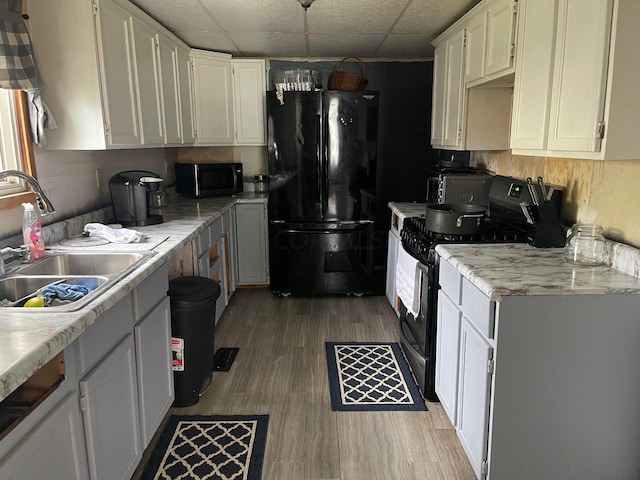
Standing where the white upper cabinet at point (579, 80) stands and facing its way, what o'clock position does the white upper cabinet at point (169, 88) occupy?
the white upper cabinet at point (169, 88) is roughly at 2 o'clock from the white upper cabinet at point (579, 80).

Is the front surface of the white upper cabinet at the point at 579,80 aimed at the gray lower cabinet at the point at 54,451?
yes

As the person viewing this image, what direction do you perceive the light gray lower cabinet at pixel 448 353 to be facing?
facing to the left of the viewer

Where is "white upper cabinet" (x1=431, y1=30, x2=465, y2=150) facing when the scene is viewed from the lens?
facing to the left of the viewer

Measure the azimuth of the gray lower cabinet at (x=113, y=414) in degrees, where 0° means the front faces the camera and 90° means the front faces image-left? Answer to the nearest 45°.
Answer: approximately 270°

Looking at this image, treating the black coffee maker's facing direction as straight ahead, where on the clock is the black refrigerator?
The black refrigerator is roughly at 11 o'clock from the black coffee maker.

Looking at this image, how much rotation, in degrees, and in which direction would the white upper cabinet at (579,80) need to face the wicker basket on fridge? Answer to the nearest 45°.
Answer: approximately 90° to its right

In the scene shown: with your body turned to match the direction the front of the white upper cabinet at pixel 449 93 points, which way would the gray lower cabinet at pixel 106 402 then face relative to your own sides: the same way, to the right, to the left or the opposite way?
the opposite way

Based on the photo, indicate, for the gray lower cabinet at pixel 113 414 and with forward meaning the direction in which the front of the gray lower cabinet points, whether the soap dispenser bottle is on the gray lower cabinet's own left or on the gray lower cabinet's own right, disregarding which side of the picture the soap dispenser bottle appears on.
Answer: on the gray lower cabinet's own left

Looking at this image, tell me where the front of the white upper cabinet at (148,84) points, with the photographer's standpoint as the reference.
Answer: facing to the right of the viewer

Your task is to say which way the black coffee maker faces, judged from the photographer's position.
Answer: facing to the right of the viewer

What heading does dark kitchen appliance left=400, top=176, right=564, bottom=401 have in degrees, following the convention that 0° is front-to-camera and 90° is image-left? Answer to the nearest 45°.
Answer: approximately 90°
